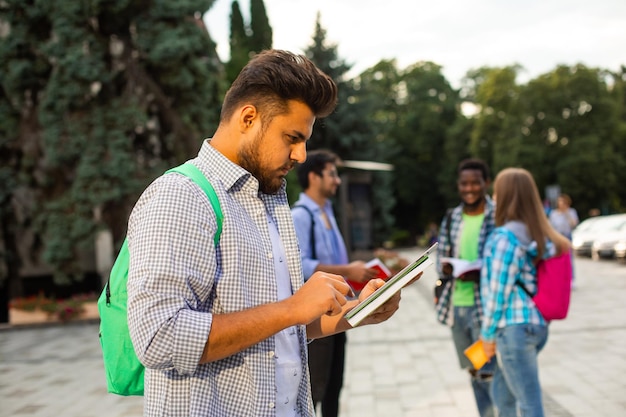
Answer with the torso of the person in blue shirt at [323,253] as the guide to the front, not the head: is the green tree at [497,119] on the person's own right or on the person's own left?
on the person's own left

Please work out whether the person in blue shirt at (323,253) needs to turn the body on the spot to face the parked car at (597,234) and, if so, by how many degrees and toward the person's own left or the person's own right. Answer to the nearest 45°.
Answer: approximately 45° to the person's own left

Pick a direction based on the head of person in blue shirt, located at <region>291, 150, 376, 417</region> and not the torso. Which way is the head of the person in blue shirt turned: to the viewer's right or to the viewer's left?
to the viewer's right

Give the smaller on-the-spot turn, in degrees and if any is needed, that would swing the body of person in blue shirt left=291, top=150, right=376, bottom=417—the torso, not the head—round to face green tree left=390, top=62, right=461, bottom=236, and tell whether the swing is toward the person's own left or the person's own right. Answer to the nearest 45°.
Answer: approximately 90° to the person's own left

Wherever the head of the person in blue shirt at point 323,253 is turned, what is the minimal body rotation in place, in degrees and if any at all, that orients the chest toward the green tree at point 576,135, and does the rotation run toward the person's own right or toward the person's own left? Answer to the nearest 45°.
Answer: approximately 90° to the person's own left

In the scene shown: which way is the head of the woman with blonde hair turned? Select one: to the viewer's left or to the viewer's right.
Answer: to the viewer's left

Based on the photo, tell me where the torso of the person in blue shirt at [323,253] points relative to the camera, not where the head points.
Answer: to the viewer's right

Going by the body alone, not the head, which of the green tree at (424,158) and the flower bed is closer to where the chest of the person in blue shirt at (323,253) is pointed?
the green tree

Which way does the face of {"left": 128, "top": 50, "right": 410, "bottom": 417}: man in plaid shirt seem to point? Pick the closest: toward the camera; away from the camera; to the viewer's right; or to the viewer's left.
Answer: to the viewer's right

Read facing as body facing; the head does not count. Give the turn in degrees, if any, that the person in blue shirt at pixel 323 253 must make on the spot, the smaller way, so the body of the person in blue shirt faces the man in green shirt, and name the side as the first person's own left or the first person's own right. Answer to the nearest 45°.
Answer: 0° — they already face them
